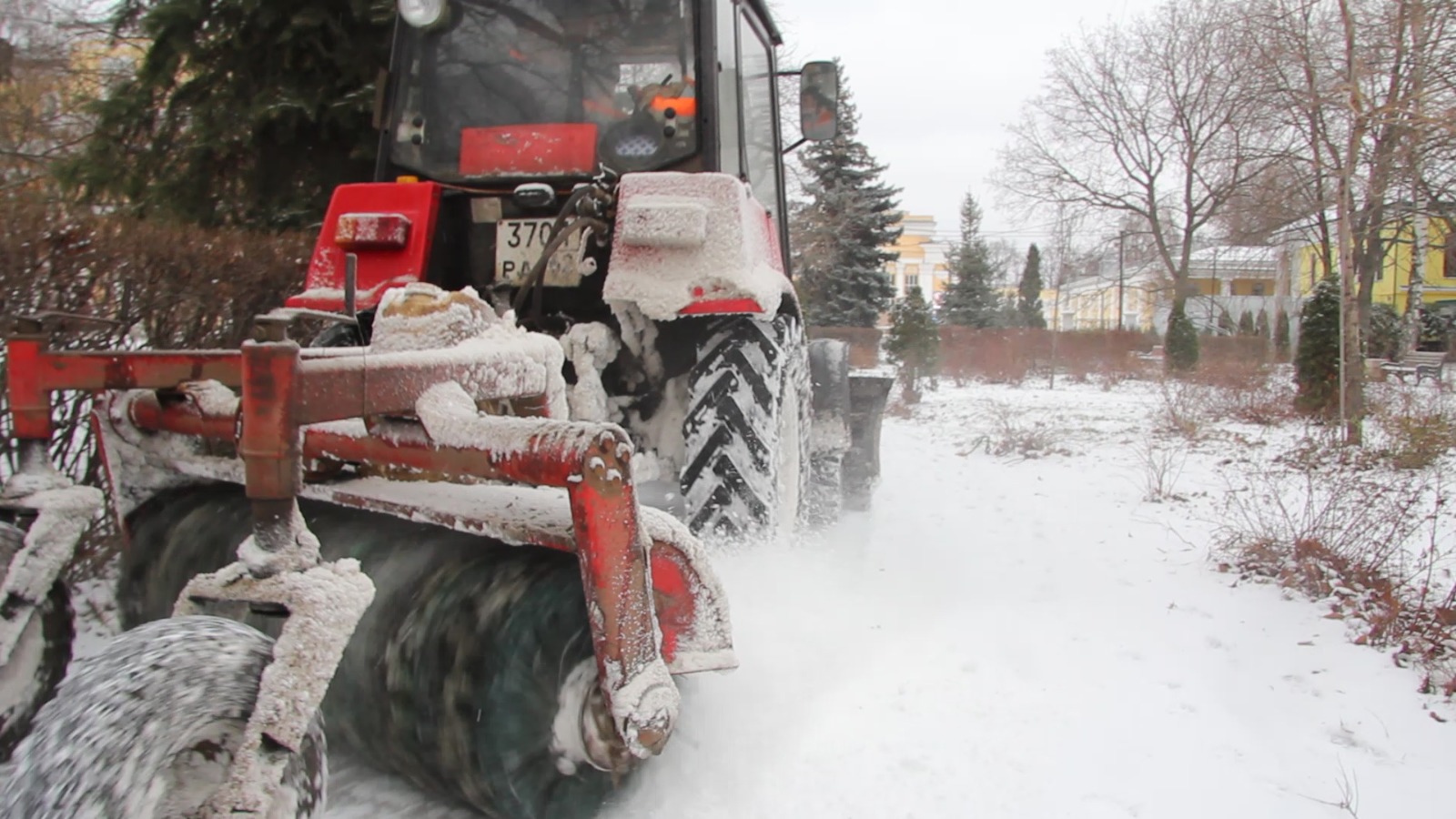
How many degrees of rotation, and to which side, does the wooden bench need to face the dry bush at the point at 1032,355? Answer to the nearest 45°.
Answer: approximately 45° to its right

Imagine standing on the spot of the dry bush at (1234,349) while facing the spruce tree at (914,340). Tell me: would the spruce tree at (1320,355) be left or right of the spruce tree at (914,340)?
left

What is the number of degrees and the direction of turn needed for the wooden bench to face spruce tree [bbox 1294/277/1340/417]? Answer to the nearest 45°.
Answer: approximately 45° to its left

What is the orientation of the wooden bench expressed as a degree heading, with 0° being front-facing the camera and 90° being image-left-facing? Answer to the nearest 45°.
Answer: approximately 45°

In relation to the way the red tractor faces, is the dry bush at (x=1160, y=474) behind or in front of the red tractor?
in front

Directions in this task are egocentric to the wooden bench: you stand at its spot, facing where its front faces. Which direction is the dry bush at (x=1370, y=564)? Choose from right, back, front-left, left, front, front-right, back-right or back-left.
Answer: front-left

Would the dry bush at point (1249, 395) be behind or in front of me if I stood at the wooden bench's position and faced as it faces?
in front

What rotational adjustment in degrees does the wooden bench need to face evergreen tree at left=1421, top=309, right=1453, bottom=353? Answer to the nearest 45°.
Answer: approximately 135° to its right

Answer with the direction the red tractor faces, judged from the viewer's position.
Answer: facing away from the viewer and to the right of the viewer
